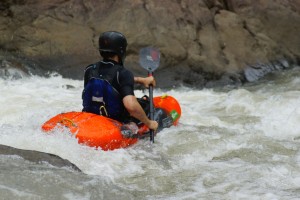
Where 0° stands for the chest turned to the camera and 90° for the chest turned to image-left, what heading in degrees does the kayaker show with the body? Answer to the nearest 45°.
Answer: approximately 225°

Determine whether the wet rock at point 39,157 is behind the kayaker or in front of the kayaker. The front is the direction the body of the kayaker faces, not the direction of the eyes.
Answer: behind
